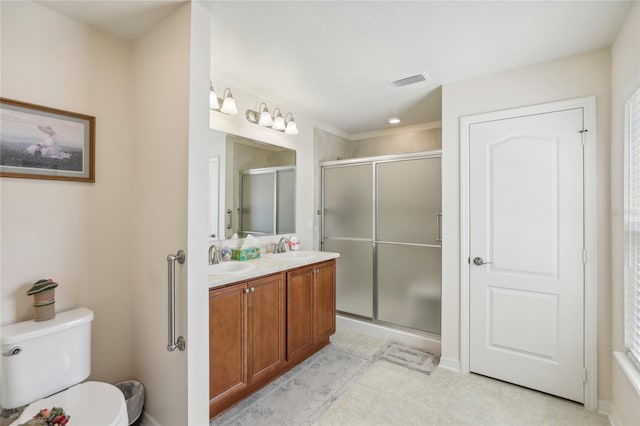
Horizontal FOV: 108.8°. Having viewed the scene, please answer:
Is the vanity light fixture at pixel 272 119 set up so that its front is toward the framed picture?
no

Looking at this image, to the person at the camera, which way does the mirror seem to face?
facing the viewer and to the right of the viewer

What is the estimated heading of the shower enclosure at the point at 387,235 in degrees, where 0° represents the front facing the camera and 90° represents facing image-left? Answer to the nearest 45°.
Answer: approximately 45°

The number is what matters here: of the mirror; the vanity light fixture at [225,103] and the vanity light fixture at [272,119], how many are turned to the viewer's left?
0

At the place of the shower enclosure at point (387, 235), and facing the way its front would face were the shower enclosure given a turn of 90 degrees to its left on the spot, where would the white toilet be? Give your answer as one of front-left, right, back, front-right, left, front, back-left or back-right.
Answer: right

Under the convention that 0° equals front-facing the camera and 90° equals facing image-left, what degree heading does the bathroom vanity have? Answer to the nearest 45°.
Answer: approximately 315°

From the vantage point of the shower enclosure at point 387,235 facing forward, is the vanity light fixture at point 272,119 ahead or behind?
ahead

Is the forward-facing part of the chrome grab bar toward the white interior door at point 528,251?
no

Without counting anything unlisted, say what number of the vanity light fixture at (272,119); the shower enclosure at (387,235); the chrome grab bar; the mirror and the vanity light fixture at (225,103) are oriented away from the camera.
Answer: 0

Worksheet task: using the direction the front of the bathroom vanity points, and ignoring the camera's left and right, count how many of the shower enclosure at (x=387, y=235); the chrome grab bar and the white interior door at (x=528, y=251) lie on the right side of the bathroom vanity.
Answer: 1

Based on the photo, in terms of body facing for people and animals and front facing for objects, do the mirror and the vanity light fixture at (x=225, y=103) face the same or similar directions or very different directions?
same or similar directions

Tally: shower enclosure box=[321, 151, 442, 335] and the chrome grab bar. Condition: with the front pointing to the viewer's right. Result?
0

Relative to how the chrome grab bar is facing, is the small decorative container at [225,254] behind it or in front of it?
behind

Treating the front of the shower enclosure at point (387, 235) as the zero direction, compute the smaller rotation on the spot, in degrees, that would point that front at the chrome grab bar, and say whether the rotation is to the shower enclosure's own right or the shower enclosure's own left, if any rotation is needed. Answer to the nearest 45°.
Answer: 0° — it already faces it

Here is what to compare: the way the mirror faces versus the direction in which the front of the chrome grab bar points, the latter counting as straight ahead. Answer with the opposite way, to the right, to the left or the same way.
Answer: to the left

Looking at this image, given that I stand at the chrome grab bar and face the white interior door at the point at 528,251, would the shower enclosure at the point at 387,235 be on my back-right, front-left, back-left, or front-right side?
front-left

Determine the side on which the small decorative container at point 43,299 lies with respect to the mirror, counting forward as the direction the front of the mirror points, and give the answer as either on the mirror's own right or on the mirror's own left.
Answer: on the mirror's own right

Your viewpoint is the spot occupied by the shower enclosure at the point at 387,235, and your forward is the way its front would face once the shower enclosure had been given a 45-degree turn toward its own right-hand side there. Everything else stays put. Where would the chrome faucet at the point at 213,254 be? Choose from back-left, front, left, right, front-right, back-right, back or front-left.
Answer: front-left

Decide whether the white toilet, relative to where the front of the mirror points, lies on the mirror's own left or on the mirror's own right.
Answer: on the mirror's own right
